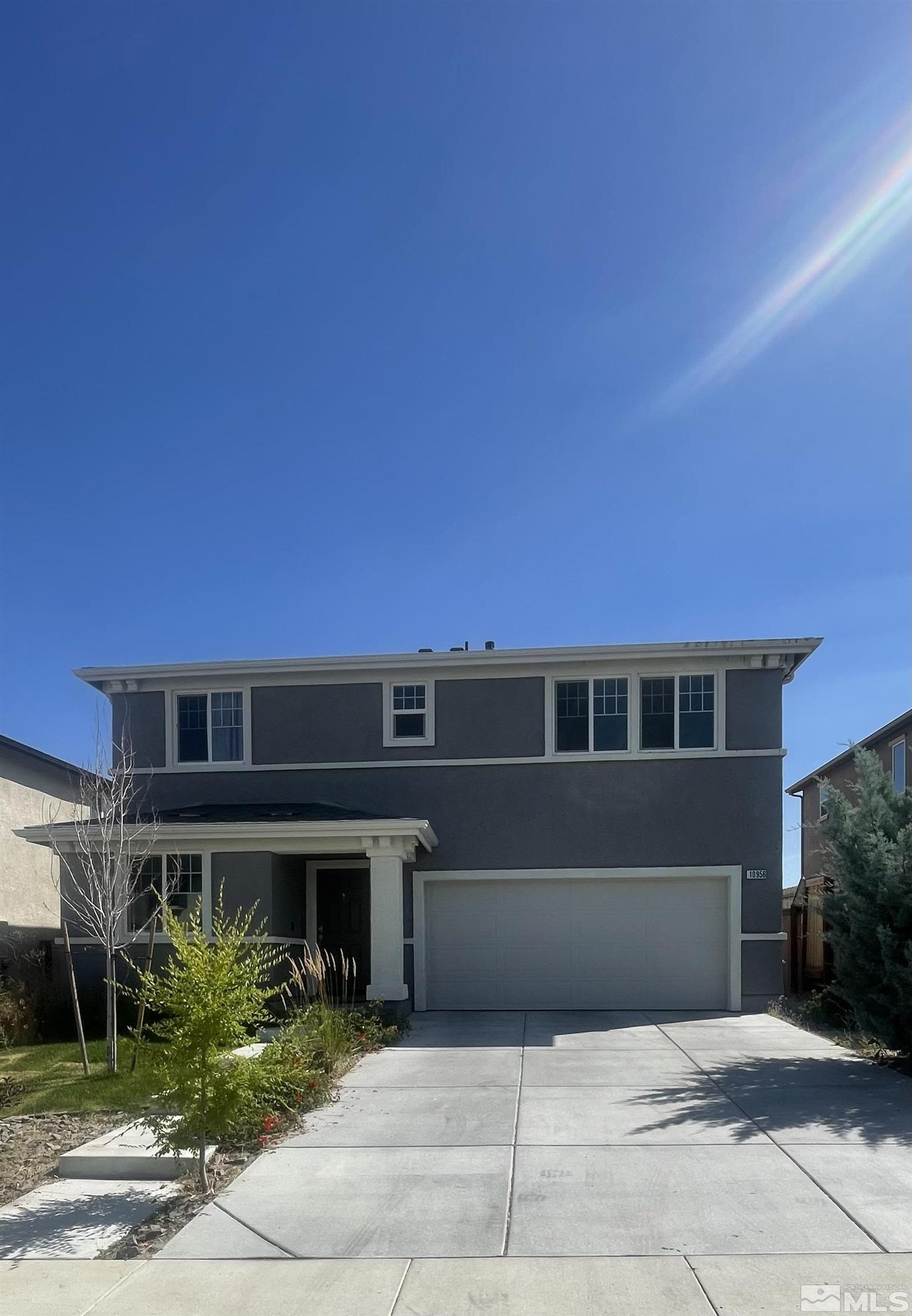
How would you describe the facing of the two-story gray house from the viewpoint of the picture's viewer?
facing the viewer

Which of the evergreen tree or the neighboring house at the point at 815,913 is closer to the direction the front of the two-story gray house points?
the evergreen tree

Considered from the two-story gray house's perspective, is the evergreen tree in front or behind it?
in front

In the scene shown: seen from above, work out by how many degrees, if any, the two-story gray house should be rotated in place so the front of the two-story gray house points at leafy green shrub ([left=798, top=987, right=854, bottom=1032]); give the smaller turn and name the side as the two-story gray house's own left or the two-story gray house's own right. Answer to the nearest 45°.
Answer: approximately 45° to the two-story gray house's own left

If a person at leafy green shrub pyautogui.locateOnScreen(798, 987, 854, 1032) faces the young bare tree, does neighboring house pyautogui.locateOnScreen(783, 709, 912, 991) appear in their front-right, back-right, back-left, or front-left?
back-right

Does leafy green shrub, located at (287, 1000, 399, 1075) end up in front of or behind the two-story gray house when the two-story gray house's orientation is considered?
in front
